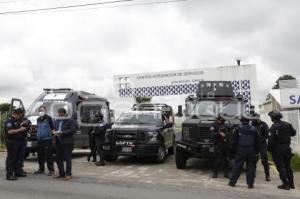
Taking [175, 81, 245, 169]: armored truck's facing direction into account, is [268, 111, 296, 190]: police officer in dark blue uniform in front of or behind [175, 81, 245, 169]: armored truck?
in front

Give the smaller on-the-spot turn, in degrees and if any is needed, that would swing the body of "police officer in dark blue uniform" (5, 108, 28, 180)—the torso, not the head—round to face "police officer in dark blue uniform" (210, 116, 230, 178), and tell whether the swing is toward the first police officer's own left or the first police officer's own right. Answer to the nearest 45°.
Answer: approximately 45° to the first police officer's own left

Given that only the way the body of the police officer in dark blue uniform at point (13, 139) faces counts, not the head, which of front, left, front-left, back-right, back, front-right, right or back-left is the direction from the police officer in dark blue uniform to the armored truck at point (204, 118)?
front-left

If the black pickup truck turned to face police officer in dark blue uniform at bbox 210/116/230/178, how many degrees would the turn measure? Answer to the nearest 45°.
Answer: approximately 90° to its left

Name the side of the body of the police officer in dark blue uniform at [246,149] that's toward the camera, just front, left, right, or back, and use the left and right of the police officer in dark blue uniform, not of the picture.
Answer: back

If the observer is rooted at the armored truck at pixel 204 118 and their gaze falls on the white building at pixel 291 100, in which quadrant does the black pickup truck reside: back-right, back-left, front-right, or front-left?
back-left

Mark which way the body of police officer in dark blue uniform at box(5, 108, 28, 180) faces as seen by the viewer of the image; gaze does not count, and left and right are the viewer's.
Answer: facing the viewer and to the right of the viewer

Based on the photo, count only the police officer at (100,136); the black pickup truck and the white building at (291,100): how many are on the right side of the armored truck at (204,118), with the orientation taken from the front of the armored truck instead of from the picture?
2

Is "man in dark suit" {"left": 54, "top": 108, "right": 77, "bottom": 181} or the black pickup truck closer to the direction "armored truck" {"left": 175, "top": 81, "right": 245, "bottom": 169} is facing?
the man in dark suit

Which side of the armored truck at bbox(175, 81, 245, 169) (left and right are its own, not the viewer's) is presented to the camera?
front

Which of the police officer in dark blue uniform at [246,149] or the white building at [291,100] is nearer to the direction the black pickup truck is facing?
the police officer in dark blue uniform
